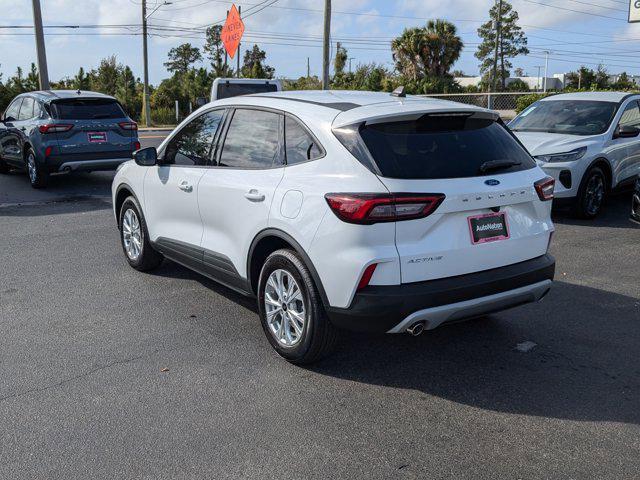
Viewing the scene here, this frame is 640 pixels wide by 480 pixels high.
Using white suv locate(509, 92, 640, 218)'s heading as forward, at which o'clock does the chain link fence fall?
The chain link fence is roughly at 4 o'clock from the white suv.

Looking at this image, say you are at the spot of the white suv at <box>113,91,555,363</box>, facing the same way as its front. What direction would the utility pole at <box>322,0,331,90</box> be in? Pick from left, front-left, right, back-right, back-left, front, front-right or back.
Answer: front-right

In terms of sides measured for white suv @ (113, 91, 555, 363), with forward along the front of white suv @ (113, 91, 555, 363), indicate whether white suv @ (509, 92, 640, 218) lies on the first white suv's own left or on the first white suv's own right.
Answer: on the first white suv's own right

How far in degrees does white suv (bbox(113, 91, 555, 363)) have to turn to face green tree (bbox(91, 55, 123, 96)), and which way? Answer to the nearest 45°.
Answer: approximately 45° to its right

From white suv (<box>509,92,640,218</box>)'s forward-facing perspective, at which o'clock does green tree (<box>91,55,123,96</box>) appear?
The green tree is roughly at 3 o'clock from the white suv.

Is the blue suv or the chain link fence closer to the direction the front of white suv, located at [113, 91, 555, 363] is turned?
the blue suv

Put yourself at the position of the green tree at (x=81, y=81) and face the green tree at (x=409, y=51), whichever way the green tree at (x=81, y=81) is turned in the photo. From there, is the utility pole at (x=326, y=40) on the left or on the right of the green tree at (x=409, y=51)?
right

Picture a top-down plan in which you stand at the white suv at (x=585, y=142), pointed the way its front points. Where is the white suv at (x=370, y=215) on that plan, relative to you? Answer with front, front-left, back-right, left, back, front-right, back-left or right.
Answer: front-left

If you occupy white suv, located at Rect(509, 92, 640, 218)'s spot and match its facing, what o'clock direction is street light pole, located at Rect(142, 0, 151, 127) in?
The street light pole is roughly at 3 o'clock from the white suv.

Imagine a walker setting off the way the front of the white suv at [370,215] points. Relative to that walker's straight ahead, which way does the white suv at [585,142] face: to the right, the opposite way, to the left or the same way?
to the left

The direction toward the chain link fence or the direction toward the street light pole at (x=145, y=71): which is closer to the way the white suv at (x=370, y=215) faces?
the street light pole

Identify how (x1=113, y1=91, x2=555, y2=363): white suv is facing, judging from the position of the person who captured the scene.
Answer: facing away from the viewer and to the left of the viewer

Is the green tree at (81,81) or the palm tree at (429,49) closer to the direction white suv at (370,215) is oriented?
the green tree

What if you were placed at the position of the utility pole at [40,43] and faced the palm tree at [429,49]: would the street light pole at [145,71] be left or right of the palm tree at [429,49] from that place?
left

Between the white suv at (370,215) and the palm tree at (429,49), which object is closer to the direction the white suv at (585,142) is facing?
the white suv

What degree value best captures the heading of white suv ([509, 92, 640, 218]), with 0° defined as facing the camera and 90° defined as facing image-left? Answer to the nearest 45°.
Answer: approximately 45°

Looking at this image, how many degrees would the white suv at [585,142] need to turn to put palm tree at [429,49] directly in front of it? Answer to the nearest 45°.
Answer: approximately 135° to its right
